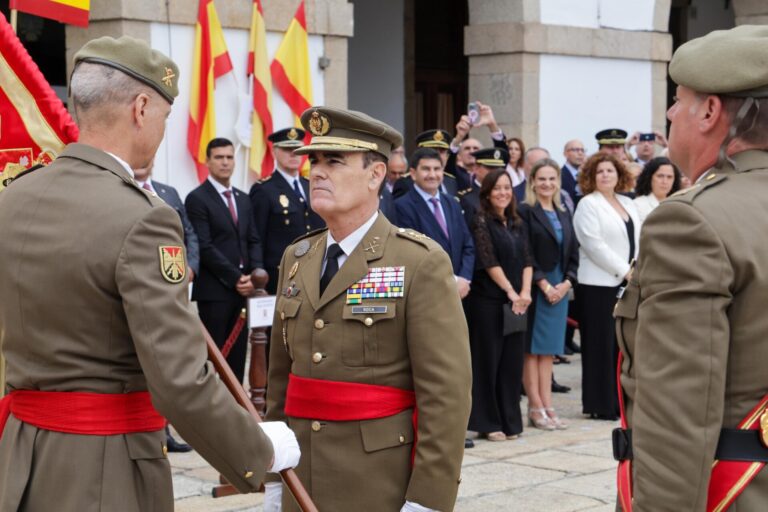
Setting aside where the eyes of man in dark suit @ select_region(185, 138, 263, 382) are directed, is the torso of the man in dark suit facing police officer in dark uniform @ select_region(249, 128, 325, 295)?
no

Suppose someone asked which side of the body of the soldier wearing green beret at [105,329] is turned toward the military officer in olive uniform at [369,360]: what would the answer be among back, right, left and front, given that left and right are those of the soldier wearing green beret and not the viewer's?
front

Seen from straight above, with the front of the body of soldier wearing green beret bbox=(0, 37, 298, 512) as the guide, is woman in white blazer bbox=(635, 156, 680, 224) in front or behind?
in front

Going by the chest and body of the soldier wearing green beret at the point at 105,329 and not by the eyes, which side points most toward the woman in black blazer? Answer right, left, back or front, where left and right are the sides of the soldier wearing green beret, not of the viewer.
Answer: front

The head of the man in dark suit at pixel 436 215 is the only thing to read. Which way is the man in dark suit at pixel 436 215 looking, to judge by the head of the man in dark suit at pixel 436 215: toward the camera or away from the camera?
toward the camera

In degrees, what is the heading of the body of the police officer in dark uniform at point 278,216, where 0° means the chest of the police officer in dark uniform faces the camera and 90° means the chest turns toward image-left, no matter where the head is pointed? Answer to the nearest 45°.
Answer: approximately 315°

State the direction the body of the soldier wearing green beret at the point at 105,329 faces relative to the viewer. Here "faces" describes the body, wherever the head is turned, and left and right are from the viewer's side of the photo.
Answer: facing away from the viewer and to the right of the viewer

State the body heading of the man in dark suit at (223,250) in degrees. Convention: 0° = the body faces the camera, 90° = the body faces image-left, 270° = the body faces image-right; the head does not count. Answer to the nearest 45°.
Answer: approximately 315°

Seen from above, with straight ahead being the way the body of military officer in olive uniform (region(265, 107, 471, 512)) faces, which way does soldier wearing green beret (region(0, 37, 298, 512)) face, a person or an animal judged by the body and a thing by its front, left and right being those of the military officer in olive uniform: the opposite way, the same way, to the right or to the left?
the opposite way

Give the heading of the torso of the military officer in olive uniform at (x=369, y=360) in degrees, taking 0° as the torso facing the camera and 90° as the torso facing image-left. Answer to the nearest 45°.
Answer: approximately 45°

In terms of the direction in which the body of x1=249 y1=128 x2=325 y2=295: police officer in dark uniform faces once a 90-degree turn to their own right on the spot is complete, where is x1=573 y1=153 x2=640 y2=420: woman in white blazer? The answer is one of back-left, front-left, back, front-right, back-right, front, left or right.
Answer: back-left

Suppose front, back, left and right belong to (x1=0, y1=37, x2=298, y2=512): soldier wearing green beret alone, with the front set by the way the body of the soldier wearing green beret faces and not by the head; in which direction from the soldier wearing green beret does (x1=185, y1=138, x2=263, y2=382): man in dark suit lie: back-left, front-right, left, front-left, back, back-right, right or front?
front-left

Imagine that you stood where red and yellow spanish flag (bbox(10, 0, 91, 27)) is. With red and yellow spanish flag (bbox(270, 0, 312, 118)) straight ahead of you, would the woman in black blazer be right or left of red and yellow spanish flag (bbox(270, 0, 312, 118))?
right

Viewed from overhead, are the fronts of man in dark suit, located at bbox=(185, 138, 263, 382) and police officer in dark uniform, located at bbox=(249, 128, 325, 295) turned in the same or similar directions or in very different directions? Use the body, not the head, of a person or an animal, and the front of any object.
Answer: same or similar directions

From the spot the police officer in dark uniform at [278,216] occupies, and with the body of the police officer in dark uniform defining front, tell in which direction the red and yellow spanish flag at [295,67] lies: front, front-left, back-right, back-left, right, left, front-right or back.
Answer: back-left

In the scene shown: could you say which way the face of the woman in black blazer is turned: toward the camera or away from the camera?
toward the camera
